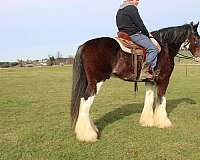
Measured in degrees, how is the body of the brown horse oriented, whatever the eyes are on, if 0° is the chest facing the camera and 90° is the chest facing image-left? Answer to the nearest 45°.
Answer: approximately 270°

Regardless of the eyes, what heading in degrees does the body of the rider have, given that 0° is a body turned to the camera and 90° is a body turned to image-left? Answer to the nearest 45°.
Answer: approximately 270°
